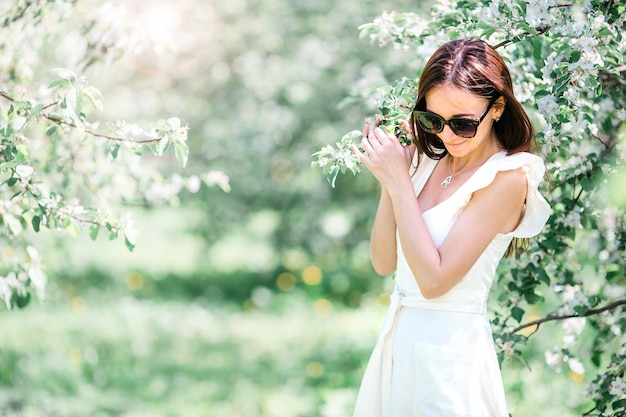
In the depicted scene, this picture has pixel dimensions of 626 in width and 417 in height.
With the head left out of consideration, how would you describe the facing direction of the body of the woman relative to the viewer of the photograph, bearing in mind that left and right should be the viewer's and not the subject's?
facing the viewer and to the left of the viewer

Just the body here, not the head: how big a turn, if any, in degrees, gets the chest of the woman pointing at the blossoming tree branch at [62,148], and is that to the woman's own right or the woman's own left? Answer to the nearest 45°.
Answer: approximately 90° to the woman's own right

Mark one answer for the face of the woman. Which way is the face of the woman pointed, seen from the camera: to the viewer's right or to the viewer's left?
to the viewer's left
